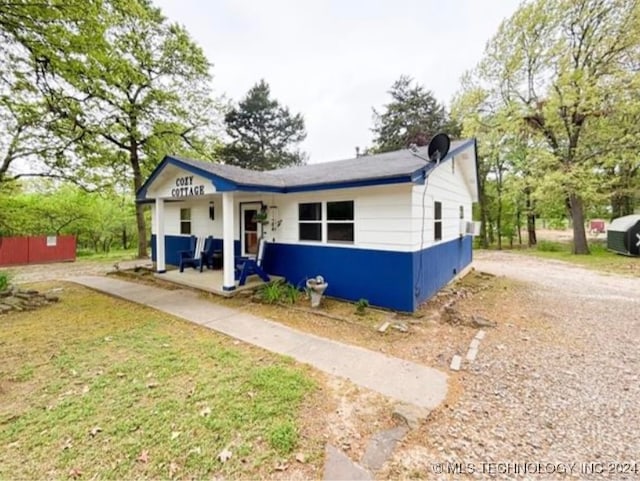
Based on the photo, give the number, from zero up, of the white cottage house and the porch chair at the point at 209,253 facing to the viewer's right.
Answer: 0

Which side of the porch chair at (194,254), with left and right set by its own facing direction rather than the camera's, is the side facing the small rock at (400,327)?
left

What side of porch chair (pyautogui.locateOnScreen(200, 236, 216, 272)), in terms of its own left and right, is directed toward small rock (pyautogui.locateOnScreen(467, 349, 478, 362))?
left

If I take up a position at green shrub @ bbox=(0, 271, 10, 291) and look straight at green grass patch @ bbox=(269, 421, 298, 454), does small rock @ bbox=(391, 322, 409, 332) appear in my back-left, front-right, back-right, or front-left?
front-left

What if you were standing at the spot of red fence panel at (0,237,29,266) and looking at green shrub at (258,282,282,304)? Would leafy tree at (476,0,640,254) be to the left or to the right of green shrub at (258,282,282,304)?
left

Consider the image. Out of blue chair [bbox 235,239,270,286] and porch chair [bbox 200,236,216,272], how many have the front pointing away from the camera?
0

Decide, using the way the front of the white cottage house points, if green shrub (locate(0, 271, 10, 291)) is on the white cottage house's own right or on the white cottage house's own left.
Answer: on the white cottage house's own right

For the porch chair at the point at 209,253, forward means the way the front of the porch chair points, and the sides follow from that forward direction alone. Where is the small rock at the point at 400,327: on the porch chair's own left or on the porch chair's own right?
on the porch chair's own left

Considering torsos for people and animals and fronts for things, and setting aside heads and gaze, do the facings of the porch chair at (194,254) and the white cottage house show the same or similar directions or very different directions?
same or similar directions

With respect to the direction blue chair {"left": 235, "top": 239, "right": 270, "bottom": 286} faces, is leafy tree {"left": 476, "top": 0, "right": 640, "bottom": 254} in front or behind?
behind

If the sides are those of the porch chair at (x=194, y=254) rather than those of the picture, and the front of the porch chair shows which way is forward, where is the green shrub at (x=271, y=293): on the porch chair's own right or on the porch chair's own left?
on the porch chair's own left

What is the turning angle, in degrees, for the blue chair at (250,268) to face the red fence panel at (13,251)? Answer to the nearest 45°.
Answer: approximately 45° to its right

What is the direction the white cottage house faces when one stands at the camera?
facing the viewer and to the left of the viewer
